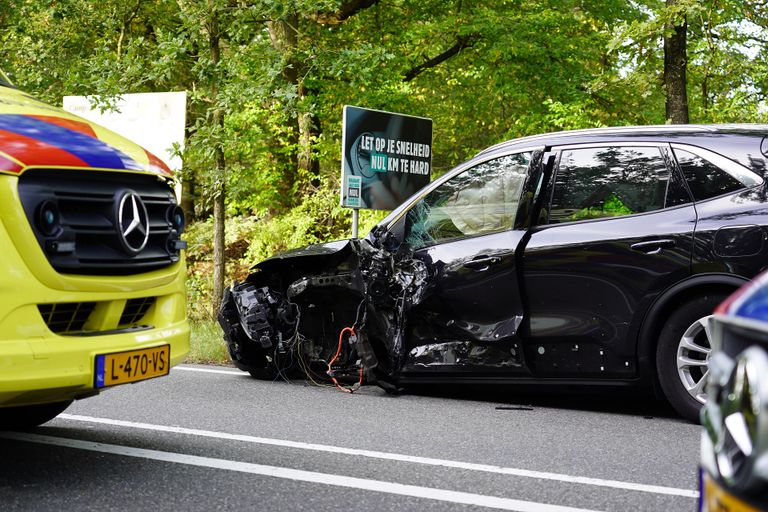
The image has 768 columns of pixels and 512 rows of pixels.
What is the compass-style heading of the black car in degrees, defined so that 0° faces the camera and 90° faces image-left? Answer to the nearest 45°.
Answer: approximately 90°

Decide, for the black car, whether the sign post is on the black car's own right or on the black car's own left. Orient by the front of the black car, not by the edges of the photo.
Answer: on the black car's own right
